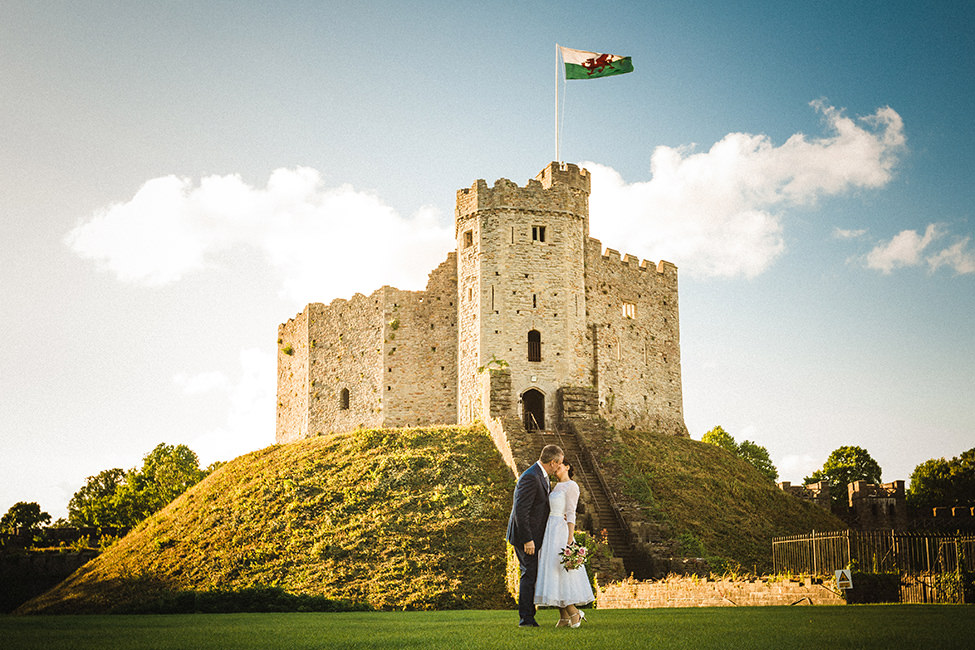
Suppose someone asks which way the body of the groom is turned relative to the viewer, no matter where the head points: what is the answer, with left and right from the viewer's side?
facing to the right of the viewer

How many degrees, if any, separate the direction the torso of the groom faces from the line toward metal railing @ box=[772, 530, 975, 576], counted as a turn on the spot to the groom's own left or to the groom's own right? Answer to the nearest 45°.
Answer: approximately 45° to the groom's own left

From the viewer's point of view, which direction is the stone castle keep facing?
toward the camera

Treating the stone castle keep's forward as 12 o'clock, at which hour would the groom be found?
The groom is roughly at 12 o'clock from the stone castle keep.

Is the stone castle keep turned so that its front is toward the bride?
yes

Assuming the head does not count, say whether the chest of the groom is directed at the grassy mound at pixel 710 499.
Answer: no

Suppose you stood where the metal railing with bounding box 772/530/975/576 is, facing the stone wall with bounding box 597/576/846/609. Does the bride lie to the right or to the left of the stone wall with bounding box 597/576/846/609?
left

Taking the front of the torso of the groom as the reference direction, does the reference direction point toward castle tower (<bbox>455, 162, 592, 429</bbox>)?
no

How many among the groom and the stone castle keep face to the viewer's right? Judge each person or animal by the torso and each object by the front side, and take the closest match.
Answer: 1

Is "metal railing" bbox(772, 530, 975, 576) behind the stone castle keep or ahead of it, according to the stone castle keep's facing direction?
ahead

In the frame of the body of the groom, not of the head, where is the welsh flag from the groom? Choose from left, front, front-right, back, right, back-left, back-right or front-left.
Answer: left

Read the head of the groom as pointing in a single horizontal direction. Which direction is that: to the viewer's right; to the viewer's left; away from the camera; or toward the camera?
to the viewer's right

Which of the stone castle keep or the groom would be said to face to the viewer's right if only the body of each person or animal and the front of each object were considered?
the groom

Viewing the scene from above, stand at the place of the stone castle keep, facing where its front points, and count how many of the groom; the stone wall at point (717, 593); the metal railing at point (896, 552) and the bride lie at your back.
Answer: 0
